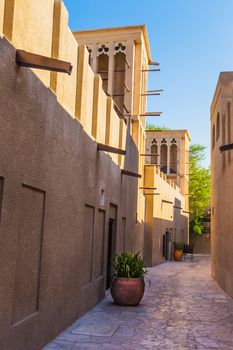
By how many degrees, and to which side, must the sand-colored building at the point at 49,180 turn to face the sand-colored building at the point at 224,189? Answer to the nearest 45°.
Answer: approximately 45° to its left

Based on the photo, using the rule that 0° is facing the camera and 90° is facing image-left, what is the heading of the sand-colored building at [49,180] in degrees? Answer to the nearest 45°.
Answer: approximately 270°

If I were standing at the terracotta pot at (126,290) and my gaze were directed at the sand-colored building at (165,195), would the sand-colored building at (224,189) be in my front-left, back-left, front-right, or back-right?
front-right
